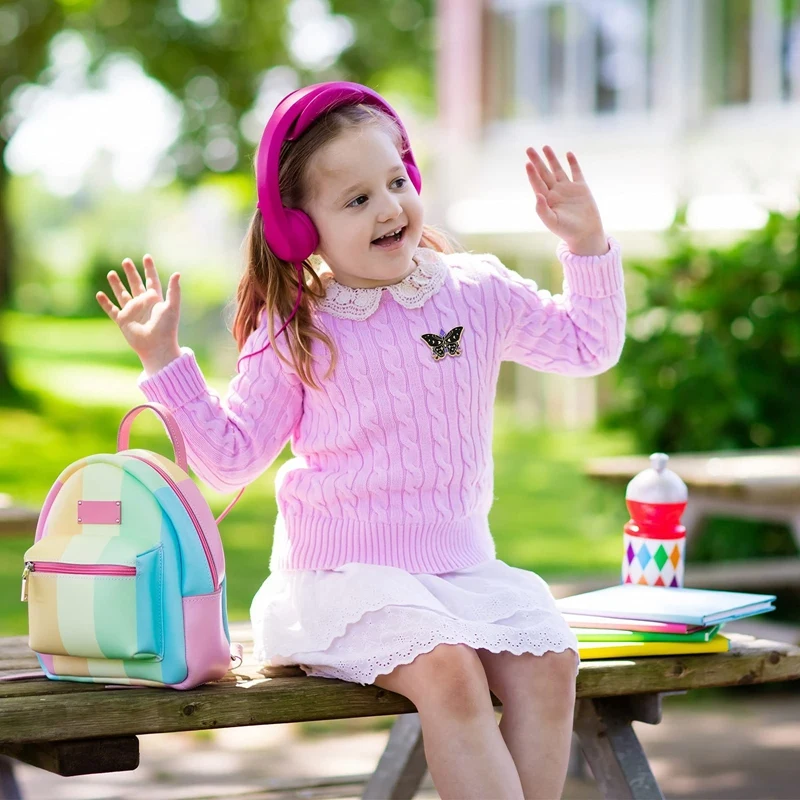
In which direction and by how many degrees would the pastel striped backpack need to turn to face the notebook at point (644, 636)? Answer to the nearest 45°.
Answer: approximately 135° to its left

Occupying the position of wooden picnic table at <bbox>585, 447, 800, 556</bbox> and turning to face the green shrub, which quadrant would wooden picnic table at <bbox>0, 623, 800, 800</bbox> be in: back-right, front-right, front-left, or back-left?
back-left

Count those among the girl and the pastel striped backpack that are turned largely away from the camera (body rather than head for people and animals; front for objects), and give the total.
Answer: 0

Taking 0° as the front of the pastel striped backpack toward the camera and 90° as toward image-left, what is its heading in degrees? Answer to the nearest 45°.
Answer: approximately 45°

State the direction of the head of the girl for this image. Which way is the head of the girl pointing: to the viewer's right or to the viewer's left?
to the viewer's right

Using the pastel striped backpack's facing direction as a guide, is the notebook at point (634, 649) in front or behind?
behind

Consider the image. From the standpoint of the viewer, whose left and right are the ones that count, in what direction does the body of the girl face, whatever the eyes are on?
facing the viewer and to the right of the viewer

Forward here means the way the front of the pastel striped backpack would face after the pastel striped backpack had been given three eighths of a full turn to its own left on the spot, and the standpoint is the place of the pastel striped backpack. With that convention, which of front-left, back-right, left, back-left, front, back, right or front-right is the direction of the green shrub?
front-left

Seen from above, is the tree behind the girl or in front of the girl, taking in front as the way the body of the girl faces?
behind

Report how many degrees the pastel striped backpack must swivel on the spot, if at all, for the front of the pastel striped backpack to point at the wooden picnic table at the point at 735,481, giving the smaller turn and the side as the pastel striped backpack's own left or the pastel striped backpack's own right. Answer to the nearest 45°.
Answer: approximately 180°
